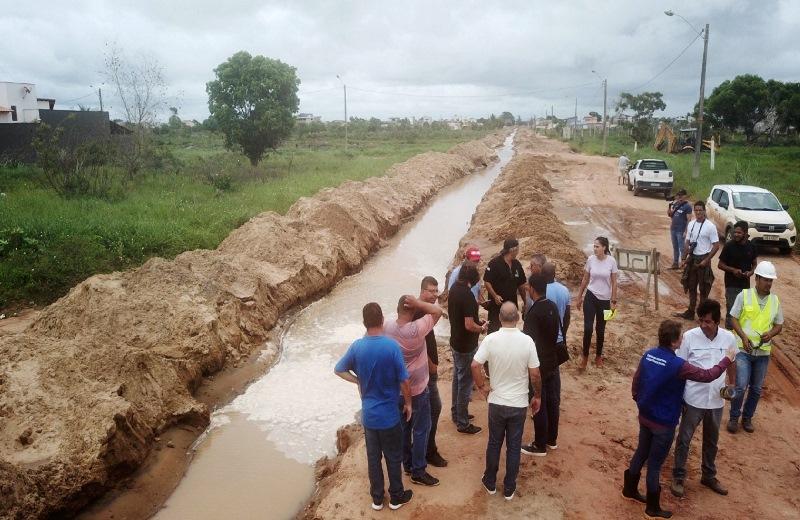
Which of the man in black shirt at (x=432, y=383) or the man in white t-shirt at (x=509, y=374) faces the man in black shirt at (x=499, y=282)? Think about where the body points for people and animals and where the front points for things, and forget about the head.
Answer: the man in white t-shirt

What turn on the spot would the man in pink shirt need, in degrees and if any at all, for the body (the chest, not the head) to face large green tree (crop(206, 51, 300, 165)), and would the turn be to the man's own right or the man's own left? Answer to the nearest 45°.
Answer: approximately 45° to the man's own left

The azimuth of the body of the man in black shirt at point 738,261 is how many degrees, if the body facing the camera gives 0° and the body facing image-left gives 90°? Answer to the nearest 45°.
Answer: approximately 0°

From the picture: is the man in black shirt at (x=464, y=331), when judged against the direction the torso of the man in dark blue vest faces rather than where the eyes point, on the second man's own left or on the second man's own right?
on the second man's own left

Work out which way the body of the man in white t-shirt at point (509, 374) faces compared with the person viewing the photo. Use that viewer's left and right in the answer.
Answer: facing away from the viewer

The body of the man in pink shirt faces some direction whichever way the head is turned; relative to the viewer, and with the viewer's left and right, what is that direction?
facing away from the viewer and to the right of the viewer

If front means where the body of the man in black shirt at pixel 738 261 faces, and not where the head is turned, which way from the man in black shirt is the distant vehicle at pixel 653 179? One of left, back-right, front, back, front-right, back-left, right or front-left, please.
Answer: back

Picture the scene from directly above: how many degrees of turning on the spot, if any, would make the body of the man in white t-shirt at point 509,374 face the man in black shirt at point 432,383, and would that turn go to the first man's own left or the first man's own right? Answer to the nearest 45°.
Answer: approximately 45° to the first man's own left
